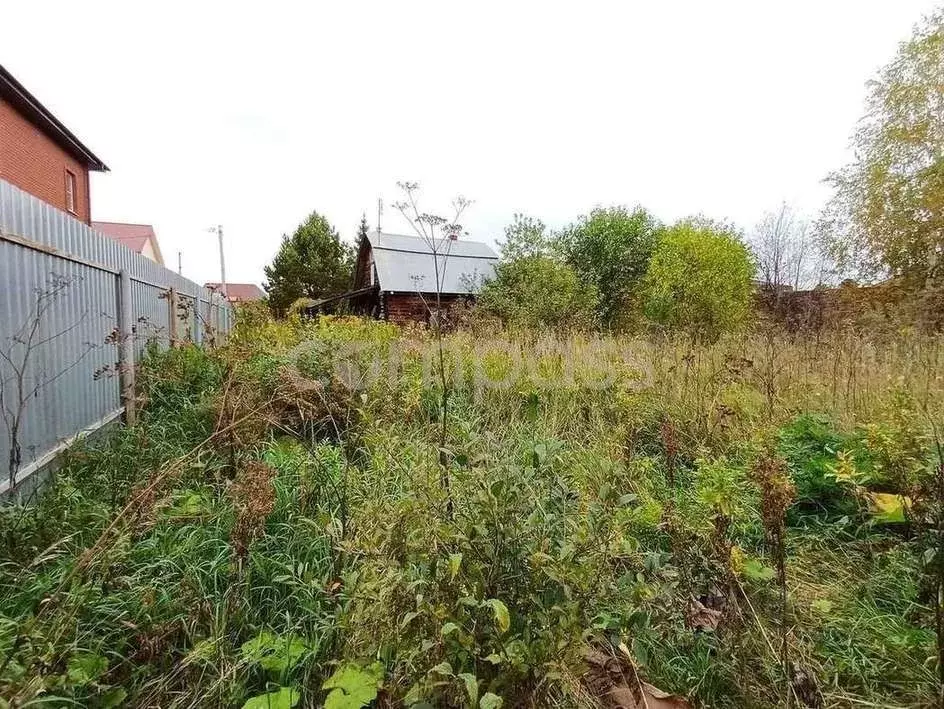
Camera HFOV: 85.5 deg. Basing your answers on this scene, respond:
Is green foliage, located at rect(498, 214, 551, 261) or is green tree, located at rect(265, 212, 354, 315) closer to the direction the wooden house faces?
the green tree

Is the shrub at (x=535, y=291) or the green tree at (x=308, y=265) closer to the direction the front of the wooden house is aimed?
the green tree

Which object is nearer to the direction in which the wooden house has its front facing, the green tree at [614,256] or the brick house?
the brick house

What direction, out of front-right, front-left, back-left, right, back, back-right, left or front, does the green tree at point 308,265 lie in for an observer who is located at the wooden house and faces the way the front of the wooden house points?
front-right

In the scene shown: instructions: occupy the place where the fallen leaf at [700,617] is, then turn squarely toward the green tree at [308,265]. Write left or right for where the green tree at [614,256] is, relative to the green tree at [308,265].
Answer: right

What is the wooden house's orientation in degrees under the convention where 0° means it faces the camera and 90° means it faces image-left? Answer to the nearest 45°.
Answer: approximately 90°

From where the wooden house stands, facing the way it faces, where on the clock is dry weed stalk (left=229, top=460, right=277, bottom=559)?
The dry weed stalk is roughly at 9 o'clock from the wooden house.

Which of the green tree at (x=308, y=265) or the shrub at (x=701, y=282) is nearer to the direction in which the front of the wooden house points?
the green tree

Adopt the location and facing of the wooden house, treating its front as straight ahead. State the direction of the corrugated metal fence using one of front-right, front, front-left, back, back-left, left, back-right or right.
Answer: left

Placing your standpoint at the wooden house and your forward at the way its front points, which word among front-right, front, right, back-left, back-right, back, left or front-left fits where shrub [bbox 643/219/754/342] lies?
back-left

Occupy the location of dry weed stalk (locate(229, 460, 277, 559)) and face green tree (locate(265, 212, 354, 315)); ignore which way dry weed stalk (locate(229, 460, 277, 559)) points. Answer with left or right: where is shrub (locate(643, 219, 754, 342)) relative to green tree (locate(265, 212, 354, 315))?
right

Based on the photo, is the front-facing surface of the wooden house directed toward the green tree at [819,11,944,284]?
no

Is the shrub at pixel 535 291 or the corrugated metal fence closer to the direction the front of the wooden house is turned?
the corrugated metal fence

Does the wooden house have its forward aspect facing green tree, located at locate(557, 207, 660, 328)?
no

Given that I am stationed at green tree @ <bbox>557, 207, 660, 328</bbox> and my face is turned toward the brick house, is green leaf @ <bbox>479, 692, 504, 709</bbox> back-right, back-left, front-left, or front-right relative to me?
front-left

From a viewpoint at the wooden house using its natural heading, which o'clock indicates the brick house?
The brick house is roughly at 11 o'clock from the wooden house.
